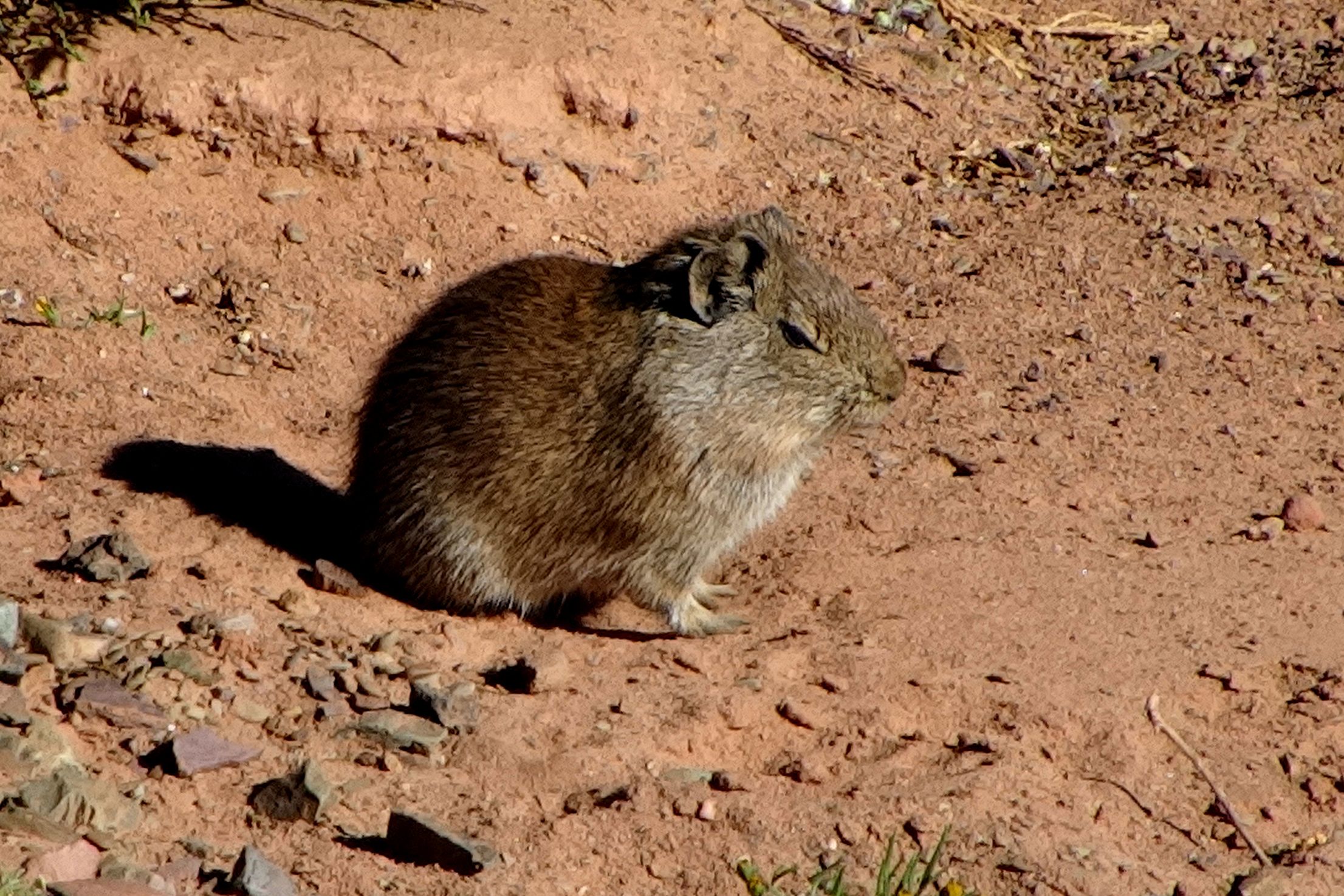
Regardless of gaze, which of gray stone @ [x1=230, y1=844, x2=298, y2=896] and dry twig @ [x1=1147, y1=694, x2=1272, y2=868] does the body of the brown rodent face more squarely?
the dry twig

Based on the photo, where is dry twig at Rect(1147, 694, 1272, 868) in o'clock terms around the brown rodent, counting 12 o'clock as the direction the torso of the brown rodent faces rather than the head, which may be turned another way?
The dry twig is roughly at 1 o'clock from the brown rodent.

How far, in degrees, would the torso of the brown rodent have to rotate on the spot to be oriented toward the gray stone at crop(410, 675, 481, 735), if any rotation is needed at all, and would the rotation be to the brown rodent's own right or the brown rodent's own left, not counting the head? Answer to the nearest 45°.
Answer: approximately 90° to the brown rodent's own right

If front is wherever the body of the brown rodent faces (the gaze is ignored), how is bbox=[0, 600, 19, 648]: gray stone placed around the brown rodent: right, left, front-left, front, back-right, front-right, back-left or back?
back-right

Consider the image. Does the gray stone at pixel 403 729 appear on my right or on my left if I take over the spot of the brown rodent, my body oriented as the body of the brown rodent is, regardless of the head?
on my right

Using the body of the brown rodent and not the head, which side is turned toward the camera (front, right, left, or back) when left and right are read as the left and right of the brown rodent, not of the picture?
right

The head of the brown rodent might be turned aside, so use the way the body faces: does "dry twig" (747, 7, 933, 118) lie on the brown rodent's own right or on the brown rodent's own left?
on the brown rodent's own left

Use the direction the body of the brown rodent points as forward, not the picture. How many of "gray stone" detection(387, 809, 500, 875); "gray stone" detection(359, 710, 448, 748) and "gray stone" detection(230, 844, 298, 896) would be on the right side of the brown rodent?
3

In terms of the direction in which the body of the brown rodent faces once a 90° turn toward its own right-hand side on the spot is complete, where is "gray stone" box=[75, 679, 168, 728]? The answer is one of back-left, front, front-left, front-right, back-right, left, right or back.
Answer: front-right

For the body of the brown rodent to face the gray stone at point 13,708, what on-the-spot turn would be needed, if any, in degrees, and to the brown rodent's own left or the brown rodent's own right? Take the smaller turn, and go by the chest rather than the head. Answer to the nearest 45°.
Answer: approximately 135° to the brown rodent's own right

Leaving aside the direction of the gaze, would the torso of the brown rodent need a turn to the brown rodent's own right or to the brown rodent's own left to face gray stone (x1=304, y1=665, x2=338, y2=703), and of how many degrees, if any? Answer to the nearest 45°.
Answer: approximately 135° to the brown rodent's own right

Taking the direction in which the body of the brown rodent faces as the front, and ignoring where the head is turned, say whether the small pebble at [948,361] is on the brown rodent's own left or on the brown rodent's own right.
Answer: on the brown rodent's own left
